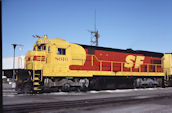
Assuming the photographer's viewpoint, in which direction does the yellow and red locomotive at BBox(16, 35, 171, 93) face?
facing the viewer and to the left of the viewer
